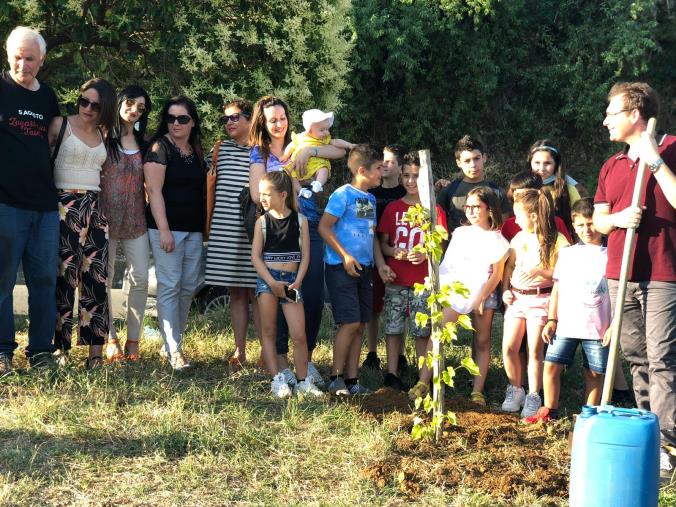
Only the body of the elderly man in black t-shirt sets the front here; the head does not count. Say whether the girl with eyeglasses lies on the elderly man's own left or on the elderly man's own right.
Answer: on the elderly man's own left

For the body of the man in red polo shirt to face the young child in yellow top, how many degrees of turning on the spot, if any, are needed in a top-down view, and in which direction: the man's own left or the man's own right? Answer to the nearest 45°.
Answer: approximately 90° to the man's own right

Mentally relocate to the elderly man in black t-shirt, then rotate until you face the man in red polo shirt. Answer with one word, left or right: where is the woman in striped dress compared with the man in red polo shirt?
left

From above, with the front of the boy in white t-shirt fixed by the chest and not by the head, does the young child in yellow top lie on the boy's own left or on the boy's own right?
on the boy's own right

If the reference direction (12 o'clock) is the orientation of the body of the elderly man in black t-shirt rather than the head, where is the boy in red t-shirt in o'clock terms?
The boy in red t-shirt is roughly at 9 o'clock from the elderly man in black t-shirt.

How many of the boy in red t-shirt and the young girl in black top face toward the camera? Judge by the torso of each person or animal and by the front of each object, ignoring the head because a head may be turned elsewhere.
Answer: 2

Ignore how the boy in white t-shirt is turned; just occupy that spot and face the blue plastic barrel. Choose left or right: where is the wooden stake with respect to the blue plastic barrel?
right

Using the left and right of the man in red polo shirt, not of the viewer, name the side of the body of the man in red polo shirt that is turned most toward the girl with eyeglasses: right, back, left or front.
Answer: right
